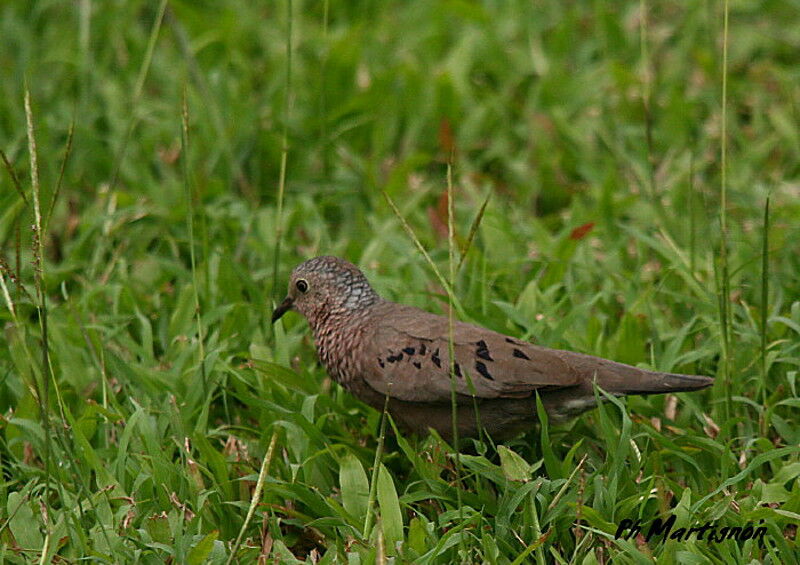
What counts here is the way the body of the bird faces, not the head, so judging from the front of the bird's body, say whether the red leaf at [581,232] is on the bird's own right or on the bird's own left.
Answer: on the bird's own right

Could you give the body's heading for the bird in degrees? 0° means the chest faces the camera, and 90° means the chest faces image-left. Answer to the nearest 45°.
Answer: approximately 90°
